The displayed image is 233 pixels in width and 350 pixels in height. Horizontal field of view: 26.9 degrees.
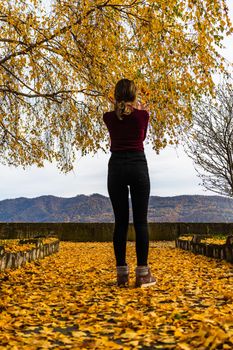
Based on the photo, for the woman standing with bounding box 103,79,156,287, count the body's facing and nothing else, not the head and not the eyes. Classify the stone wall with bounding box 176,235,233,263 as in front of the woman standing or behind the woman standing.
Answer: in front

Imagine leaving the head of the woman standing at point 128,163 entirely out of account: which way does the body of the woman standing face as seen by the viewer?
away from the camera

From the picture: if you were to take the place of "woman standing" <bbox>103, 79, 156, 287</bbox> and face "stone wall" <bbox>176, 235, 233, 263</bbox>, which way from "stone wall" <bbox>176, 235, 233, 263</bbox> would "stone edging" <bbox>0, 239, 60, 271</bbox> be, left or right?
left

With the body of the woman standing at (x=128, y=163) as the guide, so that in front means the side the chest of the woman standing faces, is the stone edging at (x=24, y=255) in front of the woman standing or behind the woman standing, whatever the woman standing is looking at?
in front

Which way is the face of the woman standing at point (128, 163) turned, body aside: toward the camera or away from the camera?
away from the camera
